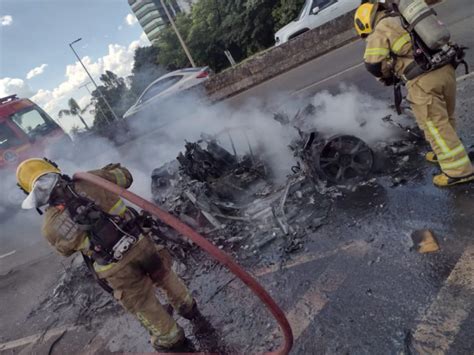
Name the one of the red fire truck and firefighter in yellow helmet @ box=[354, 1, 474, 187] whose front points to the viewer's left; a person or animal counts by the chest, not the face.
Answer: the firefighter in yellow helmet

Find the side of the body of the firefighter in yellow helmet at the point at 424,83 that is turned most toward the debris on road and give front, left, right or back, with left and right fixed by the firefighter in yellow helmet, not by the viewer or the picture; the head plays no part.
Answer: left

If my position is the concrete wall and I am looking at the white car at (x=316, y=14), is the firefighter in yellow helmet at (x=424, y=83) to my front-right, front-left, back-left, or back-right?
back-right

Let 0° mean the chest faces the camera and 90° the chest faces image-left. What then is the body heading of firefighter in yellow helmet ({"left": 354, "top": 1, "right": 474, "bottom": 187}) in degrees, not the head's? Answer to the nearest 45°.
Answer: approximately 90°
